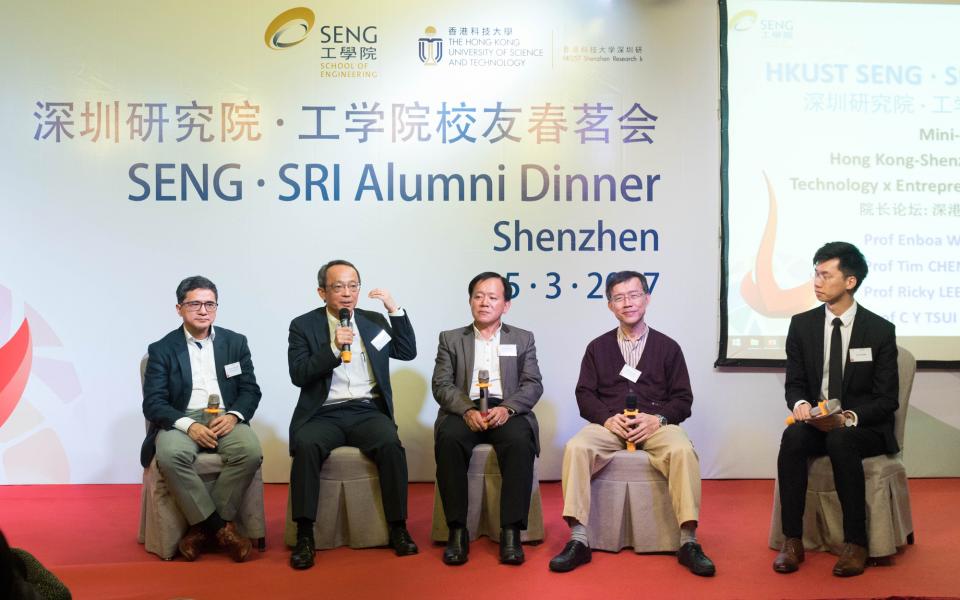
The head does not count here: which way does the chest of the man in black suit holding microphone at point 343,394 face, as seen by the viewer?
toward the camera

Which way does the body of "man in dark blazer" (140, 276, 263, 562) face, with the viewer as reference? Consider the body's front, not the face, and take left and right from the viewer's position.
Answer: facing the viewer

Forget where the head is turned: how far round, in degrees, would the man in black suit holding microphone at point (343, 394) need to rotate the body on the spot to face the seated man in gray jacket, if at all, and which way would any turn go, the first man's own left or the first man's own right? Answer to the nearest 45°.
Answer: approximately 90° to the first man's own left

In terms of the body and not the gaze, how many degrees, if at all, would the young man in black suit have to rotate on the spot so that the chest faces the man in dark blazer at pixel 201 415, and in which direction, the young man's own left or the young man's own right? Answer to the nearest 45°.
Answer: approximately 45° to the young man's own right

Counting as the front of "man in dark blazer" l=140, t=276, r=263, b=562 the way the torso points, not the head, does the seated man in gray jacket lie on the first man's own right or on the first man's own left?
on the first man's own left

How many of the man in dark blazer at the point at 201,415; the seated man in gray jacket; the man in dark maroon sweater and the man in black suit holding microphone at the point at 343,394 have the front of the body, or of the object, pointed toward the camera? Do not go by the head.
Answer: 4

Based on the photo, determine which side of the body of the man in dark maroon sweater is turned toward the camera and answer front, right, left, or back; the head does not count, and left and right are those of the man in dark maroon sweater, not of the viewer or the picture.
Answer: front

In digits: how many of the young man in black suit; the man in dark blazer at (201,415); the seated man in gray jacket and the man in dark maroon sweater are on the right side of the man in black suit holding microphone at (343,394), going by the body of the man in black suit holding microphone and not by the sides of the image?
1

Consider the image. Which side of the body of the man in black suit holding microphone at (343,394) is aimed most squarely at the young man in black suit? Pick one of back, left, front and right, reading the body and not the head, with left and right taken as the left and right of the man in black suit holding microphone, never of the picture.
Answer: left

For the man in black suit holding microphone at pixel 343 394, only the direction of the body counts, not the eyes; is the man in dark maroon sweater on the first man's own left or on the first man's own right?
on the first man's own left

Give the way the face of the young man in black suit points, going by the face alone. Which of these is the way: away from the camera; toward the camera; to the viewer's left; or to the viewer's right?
to the viewer's left

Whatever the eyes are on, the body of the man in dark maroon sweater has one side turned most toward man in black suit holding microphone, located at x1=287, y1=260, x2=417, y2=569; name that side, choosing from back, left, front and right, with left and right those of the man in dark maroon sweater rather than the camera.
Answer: right
